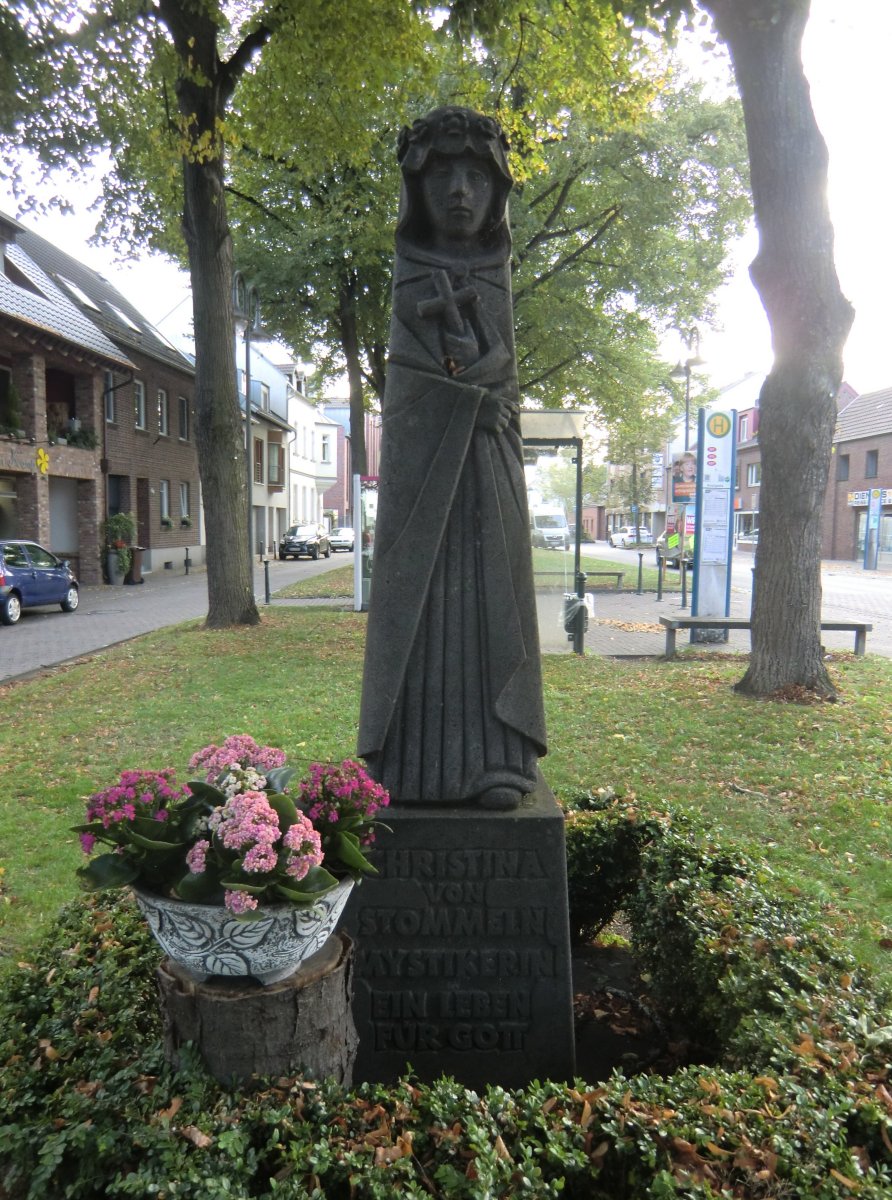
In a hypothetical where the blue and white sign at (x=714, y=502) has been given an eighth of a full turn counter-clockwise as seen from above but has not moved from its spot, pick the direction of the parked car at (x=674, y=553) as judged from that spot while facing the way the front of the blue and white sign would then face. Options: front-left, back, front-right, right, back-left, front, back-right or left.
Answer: back-left

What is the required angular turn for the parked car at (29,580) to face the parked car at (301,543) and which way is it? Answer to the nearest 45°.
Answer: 0° — it already faces it

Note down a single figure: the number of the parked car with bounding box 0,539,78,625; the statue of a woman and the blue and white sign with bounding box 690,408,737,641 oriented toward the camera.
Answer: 2

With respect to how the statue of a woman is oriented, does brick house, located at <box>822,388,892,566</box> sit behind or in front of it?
behind

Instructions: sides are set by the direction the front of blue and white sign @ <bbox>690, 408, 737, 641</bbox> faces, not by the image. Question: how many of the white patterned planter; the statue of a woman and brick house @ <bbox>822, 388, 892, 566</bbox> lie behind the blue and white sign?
1

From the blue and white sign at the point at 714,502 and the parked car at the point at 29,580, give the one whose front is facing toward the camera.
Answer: the blue and white sign

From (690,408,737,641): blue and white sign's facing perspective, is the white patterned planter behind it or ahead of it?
ahead

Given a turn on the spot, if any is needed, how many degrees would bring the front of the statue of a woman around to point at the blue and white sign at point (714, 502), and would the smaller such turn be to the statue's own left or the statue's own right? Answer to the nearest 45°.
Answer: approximately 180°

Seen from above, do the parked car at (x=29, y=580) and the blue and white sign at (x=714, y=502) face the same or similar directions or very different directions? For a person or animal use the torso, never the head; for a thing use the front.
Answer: very different directions

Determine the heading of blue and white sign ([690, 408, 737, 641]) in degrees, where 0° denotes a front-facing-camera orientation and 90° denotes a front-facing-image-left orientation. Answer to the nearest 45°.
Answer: approximately 0°

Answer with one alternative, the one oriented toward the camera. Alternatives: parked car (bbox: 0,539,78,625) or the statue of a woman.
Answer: the statue of a woman

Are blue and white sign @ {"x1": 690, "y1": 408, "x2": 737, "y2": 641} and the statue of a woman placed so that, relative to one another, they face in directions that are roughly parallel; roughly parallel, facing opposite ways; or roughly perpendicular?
roughly parallel

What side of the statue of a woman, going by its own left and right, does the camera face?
front

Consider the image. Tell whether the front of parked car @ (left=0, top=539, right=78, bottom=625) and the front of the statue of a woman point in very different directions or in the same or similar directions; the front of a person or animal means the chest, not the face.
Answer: very different directions

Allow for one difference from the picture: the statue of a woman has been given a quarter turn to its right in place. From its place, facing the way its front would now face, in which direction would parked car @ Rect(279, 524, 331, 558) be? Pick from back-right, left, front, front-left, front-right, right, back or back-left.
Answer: right
